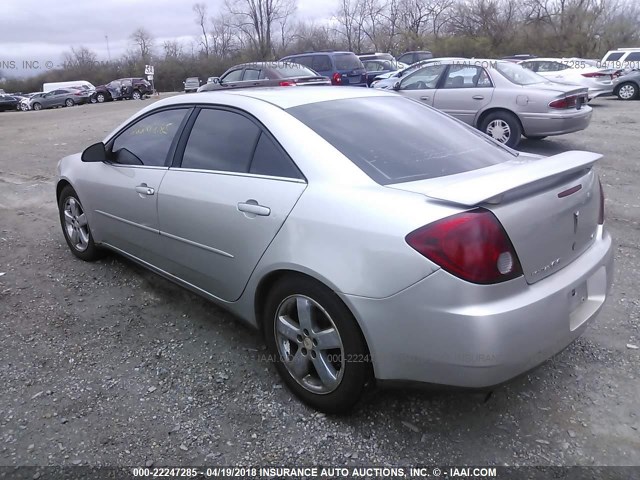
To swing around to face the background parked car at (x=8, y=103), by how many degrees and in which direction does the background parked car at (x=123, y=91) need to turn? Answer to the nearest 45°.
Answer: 0° — it already faces it

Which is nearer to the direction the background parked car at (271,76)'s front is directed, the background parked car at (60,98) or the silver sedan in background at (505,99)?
the background parked car

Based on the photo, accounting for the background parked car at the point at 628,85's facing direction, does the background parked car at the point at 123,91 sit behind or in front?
in front

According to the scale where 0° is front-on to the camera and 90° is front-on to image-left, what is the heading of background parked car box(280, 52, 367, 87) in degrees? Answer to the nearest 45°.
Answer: approximately 135°

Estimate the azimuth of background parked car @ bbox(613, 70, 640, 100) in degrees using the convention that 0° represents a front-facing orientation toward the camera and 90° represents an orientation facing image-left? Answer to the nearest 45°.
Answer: approximately 90°

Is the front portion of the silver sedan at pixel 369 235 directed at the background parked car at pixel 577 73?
no

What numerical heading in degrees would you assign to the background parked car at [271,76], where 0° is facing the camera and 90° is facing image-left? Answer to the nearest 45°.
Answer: approximately 135°

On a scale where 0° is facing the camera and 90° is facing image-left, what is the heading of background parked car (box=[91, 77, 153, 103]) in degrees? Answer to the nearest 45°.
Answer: approximately 90°

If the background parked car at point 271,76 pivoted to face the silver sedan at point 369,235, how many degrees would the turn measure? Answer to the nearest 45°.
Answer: approximately 135° to its left

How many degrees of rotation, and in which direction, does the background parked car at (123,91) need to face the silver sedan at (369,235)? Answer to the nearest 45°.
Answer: approximately 90° to its left

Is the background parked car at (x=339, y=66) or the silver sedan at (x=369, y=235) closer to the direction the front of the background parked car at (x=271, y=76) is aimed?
the background parked car

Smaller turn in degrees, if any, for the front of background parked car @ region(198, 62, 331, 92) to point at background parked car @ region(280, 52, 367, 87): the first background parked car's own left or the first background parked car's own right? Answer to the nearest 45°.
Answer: approximately 90° to the first background parked car's own right

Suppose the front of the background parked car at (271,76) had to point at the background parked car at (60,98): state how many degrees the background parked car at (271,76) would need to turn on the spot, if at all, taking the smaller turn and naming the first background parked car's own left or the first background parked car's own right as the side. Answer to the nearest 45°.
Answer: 0° — it already faces it
